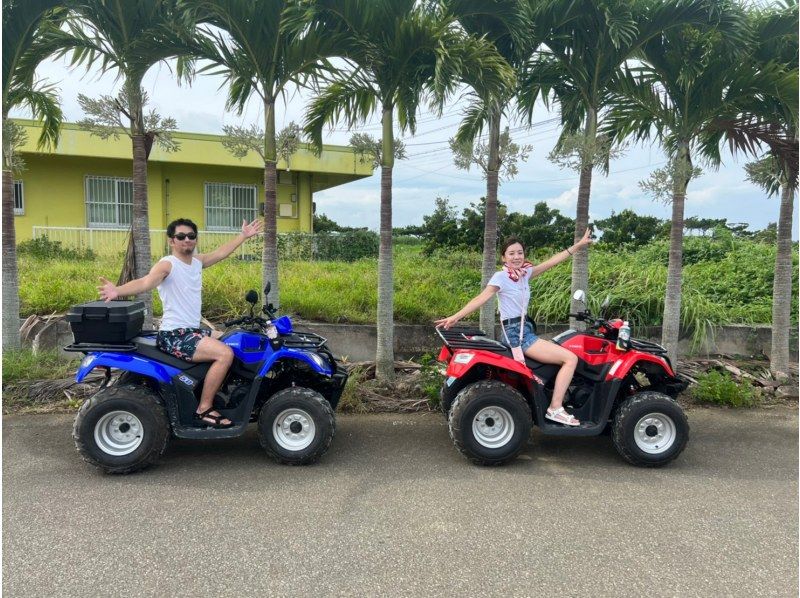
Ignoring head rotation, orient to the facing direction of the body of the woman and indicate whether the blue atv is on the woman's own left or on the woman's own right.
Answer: on the woman's own right

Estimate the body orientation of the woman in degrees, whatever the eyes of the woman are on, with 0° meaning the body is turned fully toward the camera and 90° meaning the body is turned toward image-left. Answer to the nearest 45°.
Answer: approximately 315°

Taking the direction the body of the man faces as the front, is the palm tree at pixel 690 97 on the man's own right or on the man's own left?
on the man's own left

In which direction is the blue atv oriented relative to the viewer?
to the viewer's right

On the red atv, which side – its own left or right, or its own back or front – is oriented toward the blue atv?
back

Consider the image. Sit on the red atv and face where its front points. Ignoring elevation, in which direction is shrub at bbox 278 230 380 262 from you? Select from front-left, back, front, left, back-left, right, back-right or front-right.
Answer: back-left

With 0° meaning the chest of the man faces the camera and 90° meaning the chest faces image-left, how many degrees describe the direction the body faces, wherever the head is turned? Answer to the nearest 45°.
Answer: approximately 315°

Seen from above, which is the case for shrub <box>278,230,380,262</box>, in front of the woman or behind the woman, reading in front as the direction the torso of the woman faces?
behind

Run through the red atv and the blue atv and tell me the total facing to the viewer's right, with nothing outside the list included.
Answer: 2

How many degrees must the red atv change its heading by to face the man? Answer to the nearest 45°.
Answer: approximately 180°

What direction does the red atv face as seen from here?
to the viewer's right

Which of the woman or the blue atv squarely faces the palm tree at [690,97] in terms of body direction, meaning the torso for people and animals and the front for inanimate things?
the blue atv
